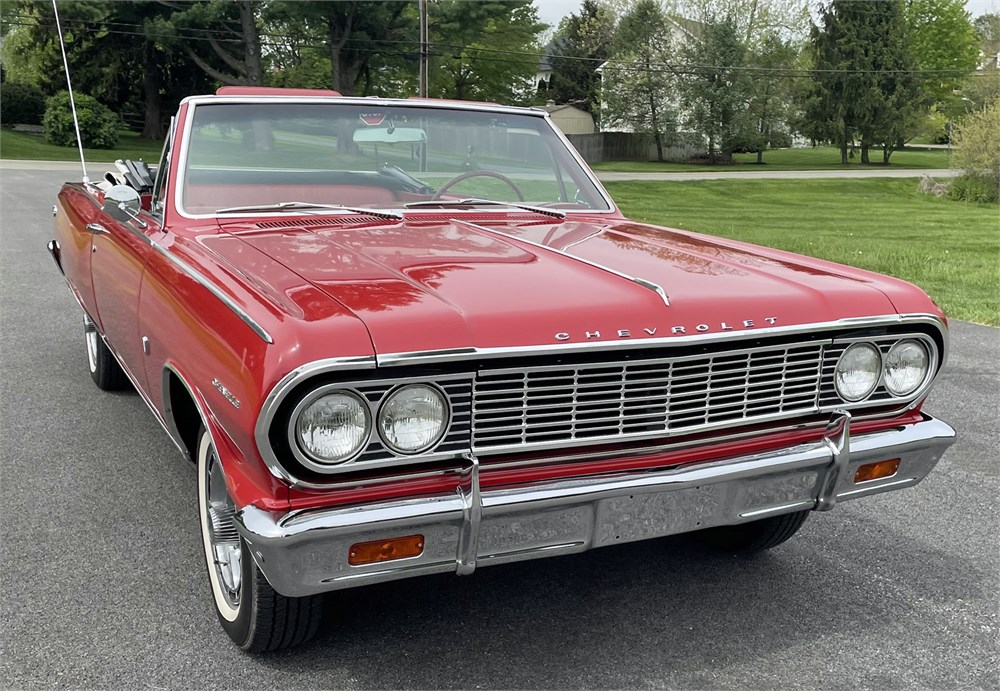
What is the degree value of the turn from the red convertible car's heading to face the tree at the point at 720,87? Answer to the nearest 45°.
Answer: approximately 135° to its left

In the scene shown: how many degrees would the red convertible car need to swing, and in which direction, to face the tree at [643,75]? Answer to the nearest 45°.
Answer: approximately 135° to its left

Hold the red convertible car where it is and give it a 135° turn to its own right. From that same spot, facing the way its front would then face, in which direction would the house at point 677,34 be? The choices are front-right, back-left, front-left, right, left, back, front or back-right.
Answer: right

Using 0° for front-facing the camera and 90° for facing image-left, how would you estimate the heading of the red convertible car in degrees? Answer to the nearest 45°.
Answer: approximately 315°

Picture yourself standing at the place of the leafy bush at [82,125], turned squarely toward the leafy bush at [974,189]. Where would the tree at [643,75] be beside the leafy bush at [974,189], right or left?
left

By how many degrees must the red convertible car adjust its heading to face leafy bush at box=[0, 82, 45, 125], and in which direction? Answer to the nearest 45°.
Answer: approximately 180°

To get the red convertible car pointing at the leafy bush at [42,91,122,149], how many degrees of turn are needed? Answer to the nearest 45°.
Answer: approximately 180°

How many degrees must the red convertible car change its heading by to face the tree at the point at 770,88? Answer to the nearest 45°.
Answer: approximately 135° to its left

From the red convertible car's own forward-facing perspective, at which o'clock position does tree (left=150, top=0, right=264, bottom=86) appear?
The tree is roughly at 7 o'clock from the red convertible car.

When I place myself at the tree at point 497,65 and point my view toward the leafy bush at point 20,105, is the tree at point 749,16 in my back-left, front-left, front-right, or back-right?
back-left

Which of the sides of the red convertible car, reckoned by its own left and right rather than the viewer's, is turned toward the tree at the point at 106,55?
back

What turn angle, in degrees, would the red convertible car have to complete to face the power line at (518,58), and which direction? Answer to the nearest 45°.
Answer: approximately 135° to its left

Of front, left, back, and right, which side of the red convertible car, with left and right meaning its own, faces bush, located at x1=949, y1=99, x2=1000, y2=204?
left
